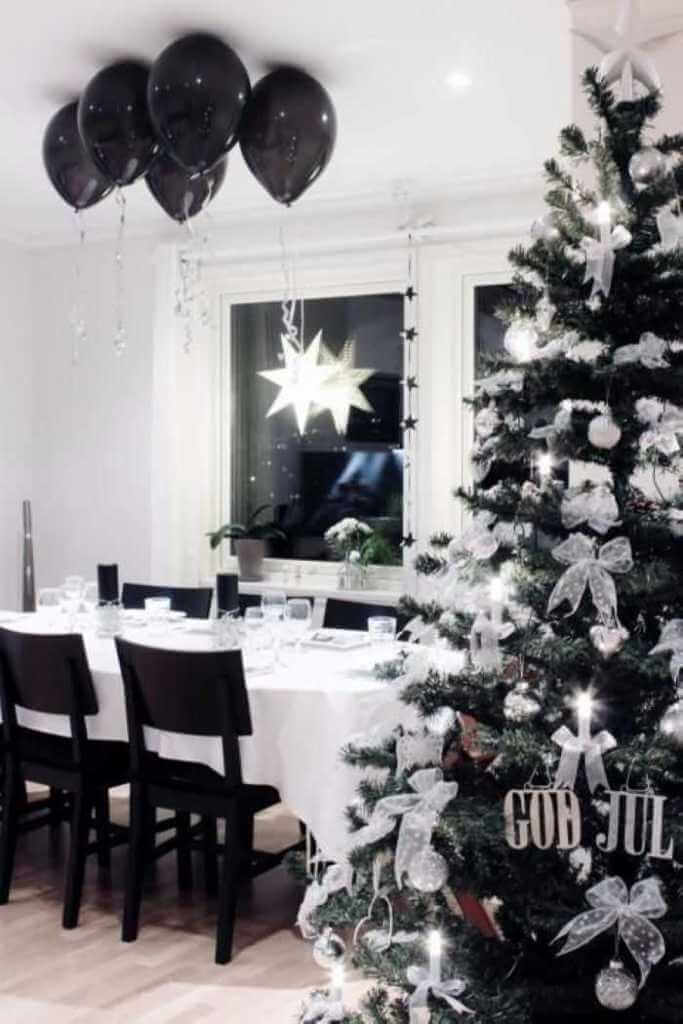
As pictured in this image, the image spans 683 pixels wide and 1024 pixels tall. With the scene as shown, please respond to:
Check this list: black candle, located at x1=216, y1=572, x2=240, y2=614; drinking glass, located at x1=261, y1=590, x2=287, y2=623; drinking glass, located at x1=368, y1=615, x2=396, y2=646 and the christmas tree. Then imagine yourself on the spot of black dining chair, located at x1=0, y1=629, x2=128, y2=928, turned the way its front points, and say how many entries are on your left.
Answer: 0

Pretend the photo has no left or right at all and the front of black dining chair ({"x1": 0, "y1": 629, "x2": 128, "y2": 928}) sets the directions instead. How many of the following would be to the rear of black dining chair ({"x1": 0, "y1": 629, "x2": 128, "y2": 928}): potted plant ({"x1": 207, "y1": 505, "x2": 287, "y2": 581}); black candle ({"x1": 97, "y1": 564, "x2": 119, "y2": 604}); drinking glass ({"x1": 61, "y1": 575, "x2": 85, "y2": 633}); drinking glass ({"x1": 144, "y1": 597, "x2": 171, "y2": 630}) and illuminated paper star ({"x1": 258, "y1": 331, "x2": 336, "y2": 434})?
0

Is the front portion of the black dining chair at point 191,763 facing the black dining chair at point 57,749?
no

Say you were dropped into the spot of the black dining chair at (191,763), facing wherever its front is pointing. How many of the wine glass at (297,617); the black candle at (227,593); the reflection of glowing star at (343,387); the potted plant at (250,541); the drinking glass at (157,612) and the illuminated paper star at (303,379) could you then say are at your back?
0

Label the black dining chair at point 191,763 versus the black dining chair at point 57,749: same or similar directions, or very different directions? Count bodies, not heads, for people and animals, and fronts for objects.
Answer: same or similar directions

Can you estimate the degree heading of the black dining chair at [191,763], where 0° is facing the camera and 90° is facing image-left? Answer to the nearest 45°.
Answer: approximately 225°

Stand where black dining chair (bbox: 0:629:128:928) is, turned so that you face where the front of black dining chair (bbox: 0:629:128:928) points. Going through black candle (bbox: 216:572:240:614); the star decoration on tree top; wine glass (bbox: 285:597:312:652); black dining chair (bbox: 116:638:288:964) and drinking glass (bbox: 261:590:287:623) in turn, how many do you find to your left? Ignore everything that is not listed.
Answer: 0

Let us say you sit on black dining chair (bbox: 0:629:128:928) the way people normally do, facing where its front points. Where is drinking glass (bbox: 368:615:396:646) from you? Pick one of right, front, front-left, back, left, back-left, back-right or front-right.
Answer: front-right

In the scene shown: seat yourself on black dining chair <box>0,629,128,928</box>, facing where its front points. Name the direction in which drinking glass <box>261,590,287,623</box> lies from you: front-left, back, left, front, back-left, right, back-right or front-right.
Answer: front-right

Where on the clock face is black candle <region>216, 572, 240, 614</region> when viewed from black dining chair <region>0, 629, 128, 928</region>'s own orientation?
The black candle is roughly at 1 o'clock from the black dining chair.

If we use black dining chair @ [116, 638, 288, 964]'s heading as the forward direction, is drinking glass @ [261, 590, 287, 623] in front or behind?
in front

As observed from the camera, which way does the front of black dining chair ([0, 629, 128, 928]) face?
facing away from the viewer and to the right of the viewer

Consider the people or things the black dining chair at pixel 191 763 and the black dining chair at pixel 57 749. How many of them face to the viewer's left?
0

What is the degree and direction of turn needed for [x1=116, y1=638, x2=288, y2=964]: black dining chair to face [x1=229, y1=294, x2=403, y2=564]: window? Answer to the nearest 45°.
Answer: approximately 45° to its left

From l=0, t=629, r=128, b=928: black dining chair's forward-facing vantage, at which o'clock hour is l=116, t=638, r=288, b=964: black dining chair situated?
l=116, t=638, r=288, b=964: black dining chair is roughly at 3 o'clock from l=0, t=629, r=128, b=928: black dining chair.

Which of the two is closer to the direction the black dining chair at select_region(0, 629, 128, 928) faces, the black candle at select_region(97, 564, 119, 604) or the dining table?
the black candle

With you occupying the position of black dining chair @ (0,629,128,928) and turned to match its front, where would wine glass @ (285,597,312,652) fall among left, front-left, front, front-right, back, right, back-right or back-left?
front-right

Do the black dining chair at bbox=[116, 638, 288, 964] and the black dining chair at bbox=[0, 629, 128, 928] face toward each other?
no
